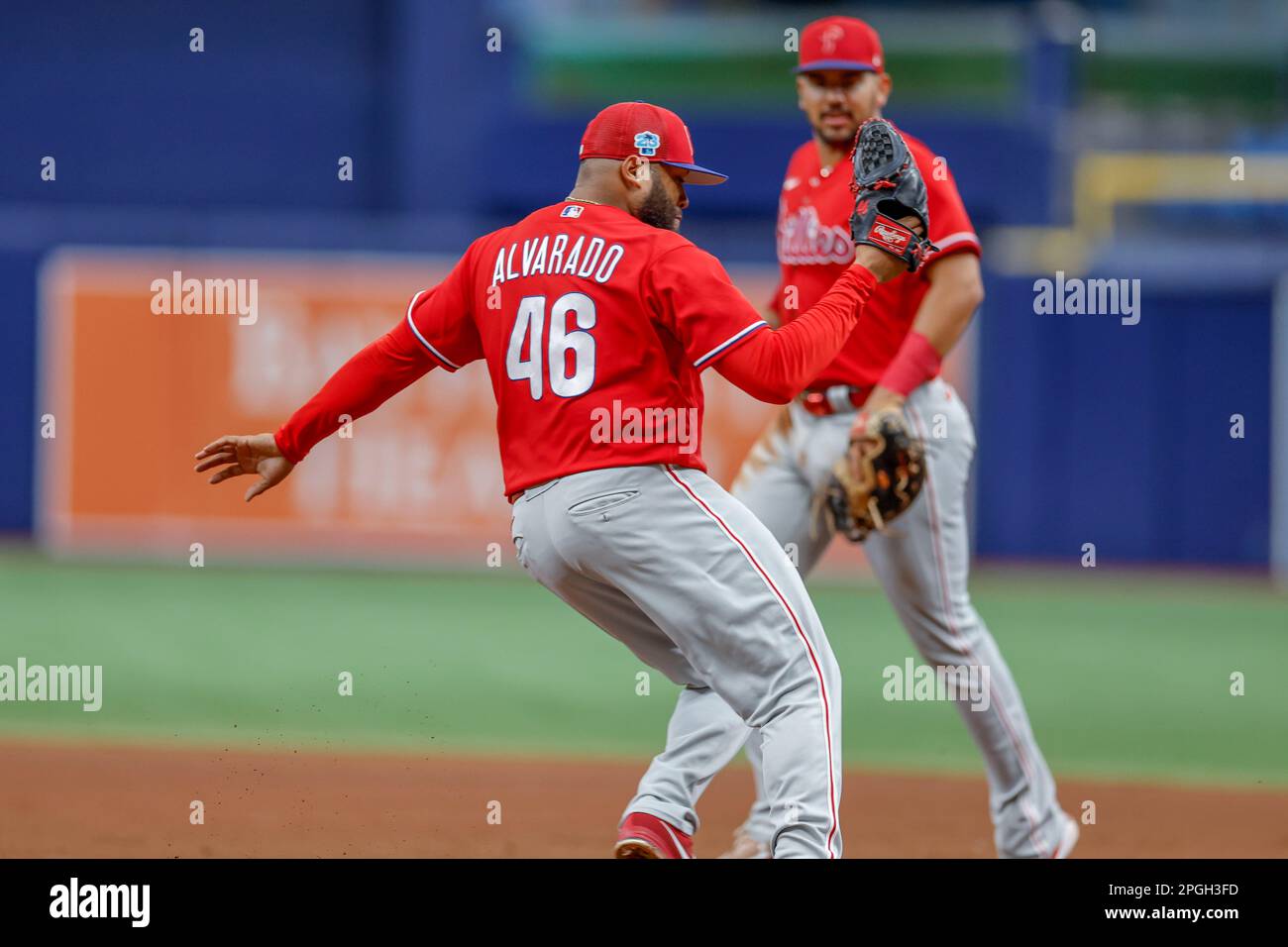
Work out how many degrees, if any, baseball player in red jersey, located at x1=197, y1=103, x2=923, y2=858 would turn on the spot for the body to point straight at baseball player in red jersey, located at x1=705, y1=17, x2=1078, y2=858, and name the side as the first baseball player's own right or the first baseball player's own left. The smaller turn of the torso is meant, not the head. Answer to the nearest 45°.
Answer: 0° — they already face them

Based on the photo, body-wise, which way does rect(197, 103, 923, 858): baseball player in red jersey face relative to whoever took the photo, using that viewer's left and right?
facing away from the viewer and to the right of the viewer
